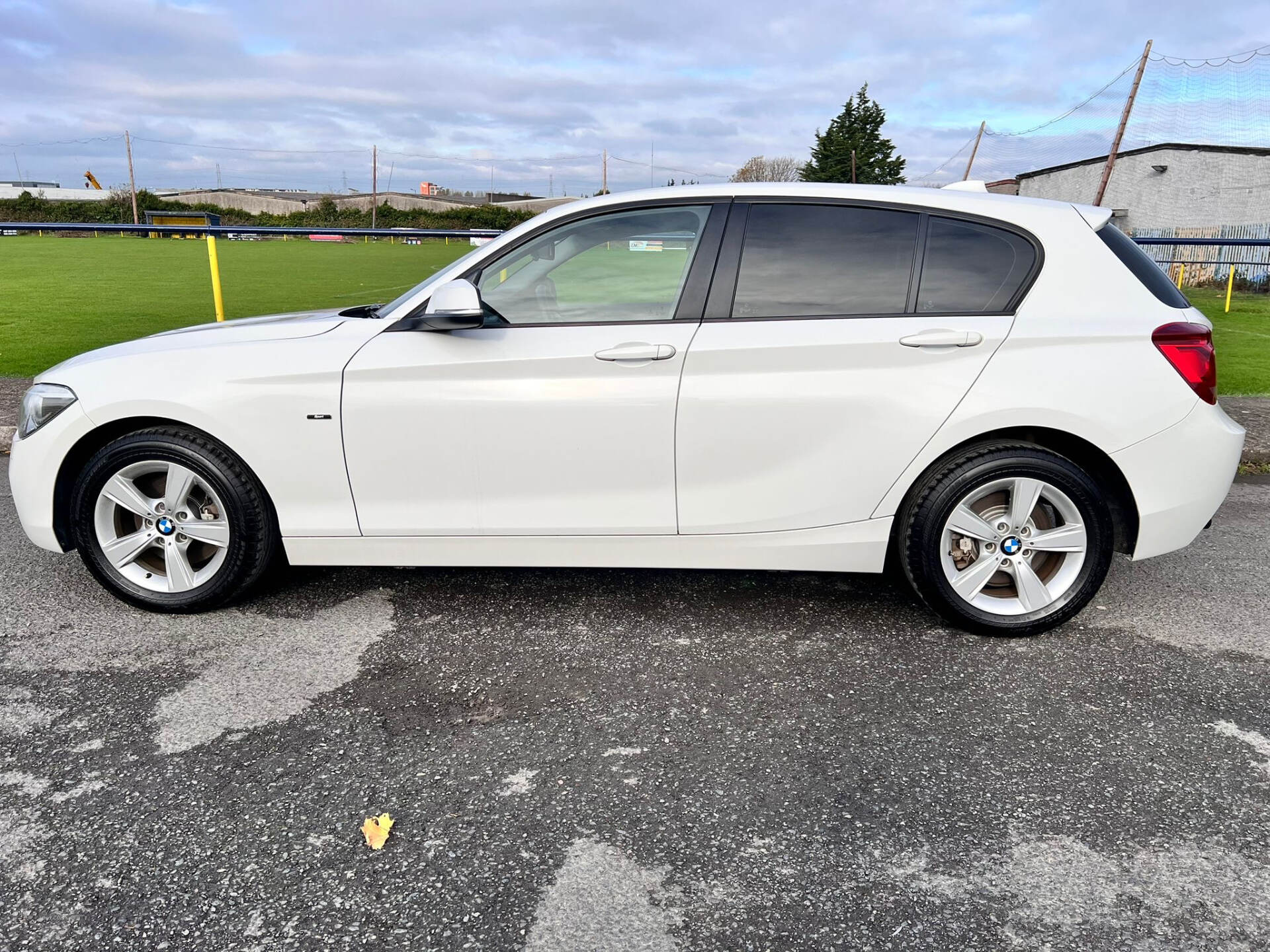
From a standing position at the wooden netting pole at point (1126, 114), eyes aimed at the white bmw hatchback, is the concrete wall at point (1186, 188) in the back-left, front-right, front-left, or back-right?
back-left

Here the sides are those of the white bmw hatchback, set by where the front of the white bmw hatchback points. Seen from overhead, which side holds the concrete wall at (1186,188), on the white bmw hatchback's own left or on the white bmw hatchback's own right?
on the white bmw hatchback's own right

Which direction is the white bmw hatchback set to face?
to the viewer's left

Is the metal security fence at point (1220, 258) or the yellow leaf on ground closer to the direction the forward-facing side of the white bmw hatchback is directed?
the yellow leaf on ground

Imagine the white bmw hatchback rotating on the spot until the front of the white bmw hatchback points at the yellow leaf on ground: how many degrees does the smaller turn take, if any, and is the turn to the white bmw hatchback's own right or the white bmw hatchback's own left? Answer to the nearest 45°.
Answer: approximately 45° to the white bmw hatchback's own left

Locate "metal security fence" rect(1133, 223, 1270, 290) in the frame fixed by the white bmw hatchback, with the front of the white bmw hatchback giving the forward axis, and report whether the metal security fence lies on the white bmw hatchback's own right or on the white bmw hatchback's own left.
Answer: on the white bmw hatchback's own right

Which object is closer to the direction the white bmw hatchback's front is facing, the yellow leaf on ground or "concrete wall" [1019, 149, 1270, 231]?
the yellow leaf on ground

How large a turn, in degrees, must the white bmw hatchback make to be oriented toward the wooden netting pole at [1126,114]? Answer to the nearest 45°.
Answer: approximately 135° to its right
